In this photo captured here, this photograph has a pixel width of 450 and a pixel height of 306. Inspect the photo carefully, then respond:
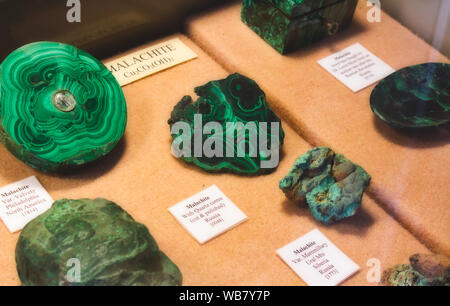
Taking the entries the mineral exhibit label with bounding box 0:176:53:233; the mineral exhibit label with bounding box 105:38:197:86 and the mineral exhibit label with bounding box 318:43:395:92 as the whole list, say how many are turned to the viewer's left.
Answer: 0

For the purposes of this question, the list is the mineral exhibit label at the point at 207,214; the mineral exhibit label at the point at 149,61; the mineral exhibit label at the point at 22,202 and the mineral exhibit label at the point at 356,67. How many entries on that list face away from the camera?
0

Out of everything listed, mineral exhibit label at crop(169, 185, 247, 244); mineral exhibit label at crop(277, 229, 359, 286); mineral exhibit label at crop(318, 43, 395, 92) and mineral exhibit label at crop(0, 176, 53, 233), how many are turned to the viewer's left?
0

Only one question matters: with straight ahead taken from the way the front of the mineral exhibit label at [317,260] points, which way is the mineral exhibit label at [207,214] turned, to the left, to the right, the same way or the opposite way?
the same way

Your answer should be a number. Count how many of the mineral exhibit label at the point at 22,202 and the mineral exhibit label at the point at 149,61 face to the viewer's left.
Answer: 0

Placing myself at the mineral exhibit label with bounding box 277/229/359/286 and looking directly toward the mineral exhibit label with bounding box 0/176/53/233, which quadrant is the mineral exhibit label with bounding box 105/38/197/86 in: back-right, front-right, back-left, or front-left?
front-right

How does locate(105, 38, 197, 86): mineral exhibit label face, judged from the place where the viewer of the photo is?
facing the viewer and to the right of the viewer

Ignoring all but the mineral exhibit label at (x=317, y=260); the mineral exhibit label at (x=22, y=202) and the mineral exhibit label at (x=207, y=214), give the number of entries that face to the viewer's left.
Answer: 0
